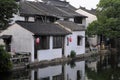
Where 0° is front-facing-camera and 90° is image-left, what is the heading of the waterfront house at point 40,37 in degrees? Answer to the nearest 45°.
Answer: approximately 315°

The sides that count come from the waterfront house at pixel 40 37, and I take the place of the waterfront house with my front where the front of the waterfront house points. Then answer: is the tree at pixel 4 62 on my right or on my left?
on my right

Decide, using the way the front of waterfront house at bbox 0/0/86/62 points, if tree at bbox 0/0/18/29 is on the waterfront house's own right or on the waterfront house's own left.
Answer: on the waterfront house's own right
